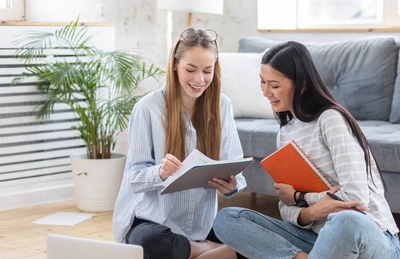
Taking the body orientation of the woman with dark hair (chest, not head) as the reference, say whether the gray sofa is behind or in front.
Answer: behind

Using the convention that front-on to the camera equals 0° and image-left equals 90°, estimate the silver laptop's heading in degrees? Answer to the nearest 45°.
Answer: approximately 225°

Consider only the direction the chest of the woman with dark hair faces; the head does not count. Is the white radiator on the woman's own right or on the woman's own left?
on the woman's own right

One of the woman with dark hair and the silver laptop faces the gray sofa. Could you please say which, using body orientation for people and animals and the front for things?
the silver laptop

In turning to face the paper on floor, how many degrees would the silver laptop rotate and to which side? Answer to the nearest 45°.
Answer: approximately 45° to its left

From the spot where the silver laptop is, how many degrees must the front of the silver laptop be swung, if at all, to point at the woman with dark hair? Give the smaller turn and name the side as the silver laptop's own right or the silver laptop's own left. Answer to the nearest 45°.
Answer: approximately 45° to the silver laptop's own right

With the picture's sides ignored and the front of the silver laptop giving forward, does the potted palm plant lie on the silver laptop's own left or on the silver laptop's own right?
on the silver laptop's own left

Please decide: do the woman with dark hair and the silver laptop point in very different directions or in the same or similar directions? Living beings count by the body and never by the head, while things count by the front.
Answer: very different directions

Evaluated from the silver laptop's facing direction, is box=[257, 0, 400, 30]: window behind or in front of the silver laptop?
in front

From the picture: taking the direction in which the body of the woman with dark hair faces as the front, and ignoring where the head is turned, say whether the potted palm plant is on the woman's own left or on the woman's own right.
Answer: on the woman's own right

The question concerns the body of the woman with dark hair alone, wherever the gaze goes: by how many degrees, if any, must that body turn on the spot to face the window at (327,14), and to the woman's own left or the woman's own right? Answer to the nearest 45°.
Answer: approximately 135° to the woman's own right

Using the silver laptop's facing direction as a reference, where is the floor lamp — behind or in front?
in front
